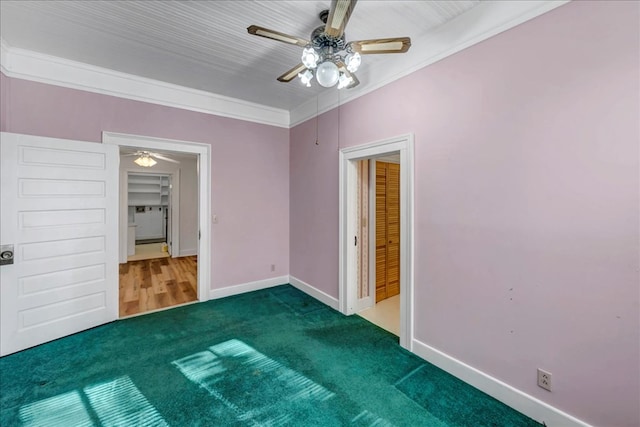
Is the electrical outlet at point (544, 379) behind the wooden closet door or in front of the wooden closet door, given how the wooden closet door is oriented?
in front

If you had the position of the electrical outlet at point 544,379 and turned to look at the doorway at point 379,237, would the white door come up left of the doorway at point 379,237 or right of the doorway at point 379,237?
left

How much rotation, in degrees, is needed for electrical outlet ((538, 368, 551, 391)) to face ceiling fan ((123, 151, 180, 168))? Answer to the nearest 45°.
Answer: approximately 45° to its right

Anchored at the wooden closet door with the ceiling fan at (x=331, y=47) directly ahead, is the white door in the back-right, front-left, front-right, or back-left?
front-right

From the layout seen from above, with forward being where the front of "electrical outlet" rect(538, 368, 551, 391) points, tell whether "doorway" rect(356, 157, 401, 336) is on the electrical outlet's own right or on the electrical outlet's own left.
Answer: on the electrical outlet's own right

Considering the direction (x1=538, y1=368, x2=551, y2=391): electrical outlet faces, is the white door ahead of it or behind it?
ahead

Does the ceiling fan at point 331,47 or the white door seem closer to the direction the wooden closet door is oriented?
the ceiling fan

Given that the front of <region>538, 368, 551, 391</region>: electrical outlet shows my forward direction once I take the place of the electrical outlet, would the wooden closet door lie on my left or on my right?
on my right

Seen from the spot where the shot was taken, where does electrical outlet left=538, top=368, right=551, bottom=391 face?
facing the viewer and to the left of the viewer

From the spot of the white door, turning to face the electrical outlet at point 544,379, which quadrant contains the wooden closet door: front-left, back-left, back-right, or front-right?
front-left

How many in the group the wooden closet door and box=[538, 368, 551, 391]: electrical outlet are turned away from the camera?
0

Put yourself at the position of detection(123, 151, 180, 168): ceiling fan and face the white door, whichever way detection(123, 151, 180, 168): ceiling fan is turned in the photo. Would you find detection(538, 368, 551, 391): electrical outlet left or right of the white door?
left
